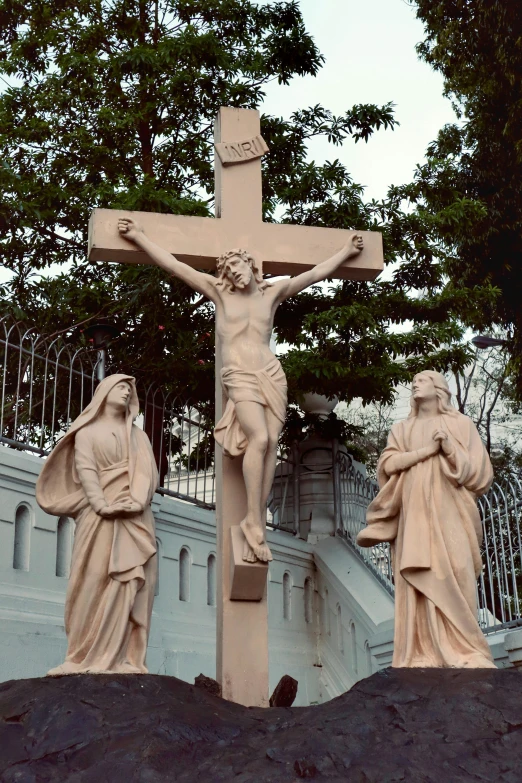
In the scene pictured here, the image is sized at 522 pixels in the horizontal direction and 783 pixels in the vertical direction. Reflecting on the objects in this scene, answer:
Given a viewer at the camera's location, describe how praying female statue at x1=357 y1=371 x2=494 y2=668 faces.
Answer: facing the viewer

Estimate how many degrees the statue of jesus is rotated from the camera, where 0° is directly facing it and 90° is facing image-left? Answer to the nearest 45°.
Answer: approximately 0°

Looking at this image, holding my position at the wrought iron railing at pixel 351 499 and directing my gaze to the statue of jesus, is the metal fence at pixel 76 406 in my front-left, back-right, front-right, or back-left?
front-right

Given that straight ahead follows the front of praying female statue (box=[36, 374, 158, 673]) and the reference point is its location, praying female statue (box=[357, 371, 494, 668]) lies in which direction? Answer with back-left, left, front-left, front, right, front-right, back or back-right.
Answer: front-left

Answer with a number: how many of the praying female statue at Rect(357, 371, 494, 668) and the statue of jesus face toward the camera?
2

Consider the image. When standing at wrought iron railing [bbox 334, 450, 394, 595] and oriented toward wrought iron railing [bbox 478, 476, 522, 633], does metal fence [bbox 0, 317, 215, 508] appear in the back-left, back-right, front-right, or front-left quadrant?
back-right

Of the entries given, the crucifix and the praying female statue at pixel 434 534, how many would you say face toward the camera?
2

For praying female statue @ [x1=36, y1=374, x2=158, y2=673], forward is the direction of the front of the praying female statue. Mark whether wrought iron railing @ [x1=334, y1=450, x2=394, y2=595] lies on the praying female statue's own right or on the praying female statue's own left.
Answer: on the praying female statue's own left
